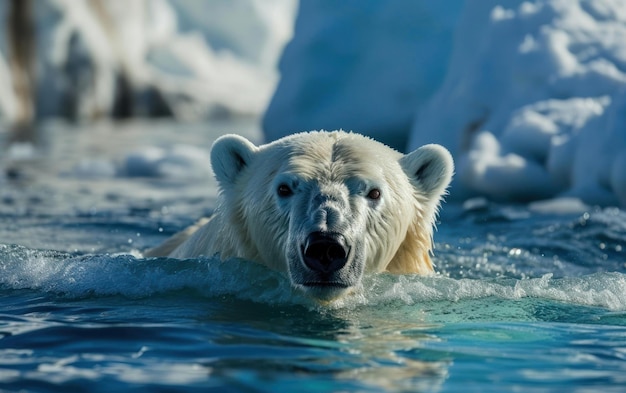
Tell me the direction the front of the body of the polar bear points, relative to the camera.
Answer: toward the camera
